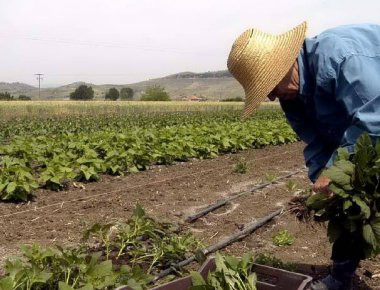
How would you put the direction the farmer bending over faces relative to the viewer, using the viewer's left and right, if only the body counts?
facing to the left of the viewer

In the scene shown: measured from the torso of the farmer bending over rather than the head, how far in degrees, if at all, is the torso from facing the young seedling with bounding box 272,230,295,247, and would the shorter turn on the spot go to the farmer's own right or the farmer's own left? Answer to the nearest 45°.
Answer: approximately 90° to the farmer's own right
